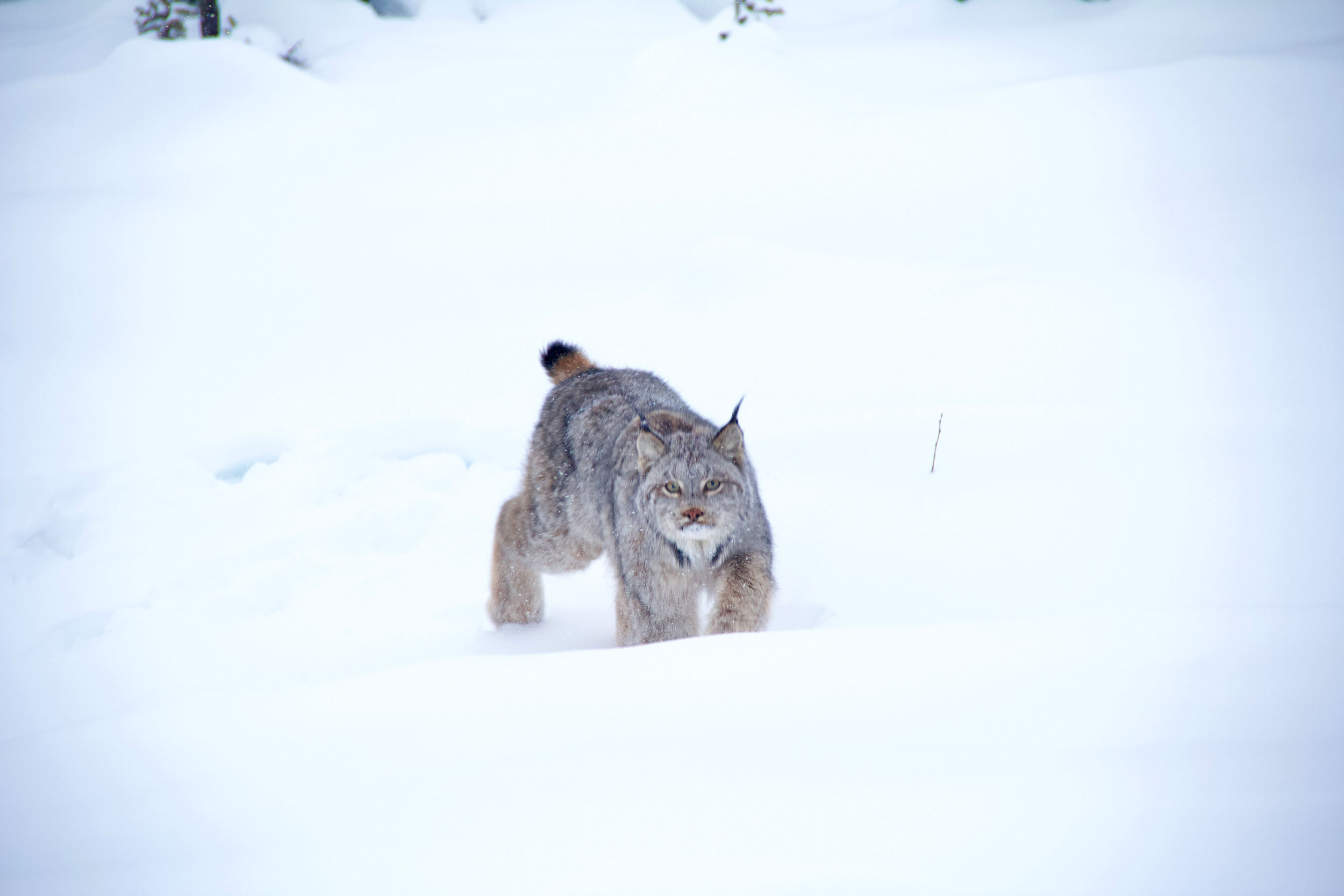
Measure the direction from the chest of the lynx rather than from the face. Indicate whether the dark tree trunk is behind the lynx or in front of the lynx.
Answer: behind

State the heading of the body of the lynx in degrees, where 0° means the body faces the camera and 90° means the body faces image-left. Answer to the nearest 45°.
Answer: approximately 315°

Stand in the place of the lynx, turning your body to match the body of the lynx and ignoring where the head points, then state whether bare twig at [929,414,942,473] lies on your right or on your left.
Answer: on your left
